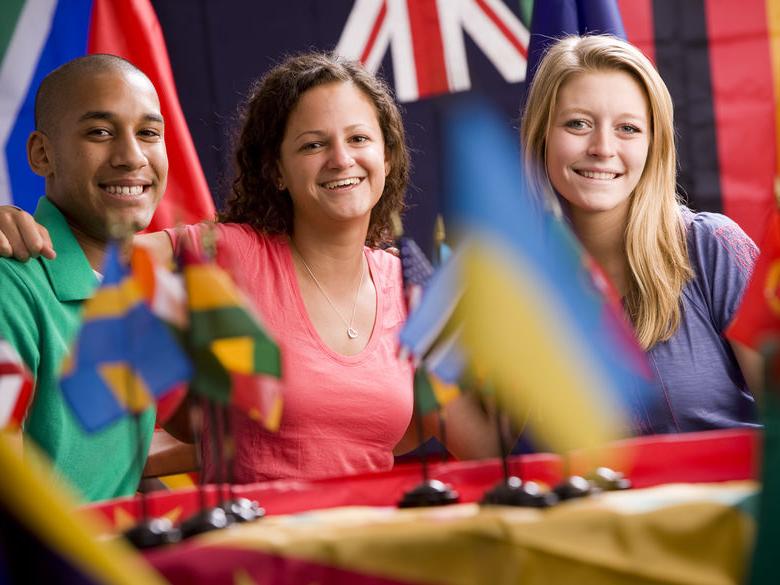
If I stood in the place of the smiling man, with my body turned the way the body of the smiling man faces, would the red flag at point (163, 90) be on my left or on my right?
on my left

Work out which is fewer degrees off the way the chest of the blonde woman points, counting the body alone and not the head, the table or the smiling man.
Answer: the table

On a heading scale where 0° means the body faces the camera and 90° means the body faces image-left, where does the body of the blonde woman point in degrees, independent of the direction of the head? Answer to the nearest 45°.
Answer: approximately 0°

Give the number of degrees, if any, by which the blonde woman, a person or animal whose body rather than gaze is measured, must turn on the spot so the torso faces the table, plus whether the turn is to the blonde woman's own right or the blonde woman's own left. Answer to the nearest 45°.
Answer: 0° — they already face it

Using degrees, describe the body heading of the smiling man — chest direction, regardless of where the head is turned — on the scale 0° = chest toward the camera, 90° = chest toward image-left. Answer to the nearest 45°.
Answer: approximately 315°
